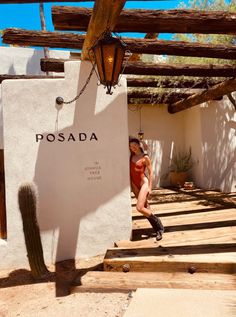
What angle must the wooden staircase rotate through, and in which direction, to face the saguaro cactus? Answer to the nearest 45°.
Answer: approximately 90° to its right

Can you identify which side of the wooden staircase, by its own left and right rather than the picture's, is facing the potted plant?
back

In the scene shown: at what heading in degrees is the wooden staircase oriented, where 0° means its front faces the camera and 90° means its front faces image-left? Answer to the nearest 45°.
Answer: approximately 0°

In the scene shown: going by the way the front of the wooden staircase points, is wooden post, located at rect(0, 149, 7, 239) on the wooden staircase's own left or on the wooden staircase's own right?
on the wooden staircase's own right
